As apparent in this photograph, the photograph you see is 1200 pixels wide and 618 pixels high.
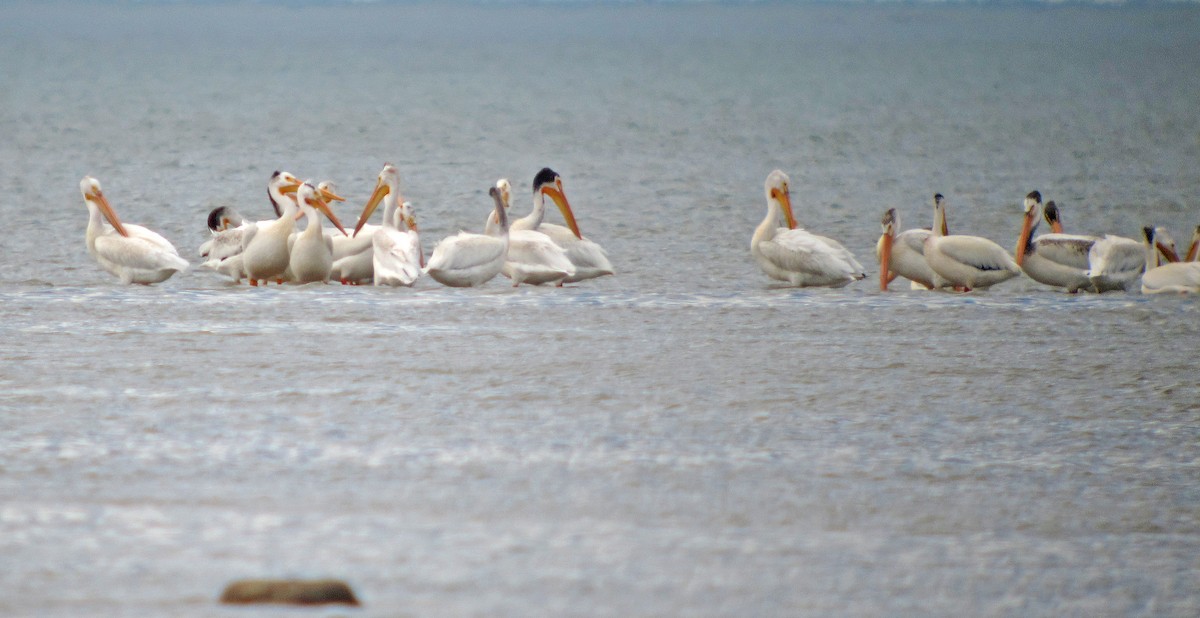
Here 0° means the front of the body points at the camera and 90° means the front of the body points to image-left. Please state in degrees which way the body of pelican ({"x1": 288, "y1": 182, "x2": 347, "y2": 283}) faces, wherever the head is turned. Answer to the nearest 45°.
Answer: approximately 0°

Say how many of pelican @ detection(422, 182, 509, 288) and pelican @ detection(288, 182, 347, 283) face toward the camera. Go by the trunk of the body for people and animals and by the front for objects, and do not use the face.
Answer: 1

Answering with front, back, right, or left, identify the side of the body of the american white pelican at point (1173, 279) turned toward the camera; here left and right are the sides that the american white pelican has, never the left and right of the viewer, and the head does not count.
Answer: left

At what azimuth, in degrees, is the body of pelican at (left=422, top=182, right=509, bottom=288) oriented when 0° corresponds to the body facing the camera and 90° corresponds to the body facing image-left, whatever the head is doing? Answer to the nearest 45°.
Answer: approximately 270°

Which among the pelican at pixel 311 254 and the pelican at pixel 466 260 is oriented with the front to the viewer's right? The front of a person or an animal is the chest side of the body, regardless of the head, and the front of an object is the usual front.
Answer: the pelican at pixel 466 260

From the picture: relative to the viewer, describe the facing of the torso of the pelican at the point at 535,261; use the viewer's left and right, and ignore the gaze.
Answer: facing to the left of the viewer

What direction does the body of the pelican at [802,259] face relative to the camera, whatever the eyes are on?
to the viewer's left

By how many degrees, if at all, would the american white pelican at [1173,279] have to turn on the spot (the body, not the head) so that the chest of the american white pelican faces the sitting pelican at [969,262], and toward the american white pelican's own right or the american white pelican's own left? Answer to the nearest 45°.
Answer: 0° — it already faces it

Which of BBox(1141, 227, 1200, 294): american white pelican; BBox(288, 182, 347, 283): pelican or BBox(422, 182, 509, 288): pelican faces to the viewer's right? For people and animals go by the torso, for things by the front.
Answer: BBox(422, 182, 509, 288): pelican

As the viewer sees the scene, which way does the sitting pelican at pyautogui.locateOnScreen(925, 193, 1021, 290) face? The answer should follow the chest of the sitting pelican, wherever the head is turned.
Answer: to the viewer's left

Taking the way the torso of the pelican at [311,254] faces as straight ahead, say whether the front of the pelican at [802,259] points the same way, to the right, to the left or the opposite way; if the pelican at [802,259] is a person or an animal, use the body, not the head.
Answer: to the right

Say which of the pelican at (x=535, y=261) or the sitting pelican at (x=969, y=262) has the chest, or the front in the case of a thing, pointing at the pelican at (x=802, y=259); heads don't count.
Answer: the sitting pelican
